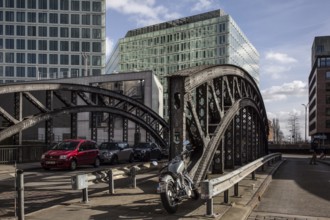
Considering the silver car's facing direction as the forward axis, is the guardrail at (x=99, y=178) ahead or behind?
ahead

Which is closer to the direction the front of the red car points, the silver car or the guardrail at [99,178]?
the guardrail

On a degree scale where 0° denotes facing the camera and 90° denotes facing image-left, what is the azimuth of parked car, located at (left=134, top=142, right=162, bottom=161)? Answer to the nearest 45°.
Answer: approximately 45°

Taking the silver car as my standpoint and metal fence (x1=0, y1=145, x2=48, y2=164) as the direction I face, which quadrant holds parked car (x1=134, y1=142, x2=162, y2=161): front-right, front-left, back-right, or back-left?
back-right

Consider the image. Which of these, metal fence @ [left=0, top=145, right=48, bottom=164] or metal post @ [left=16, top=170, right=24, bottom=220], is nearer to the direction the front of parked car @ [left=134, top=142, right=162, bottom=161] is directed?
the metal fence

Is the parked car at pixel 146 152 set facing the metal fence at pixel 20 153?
yes

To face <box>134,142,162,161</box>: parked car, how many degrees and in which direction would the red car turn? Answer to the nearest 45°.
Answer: approximately 180°

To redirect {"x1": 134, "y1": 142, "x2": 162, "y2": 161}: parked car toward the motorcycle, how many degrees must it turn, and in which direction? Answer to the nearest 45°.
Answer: approximately 45° to its left

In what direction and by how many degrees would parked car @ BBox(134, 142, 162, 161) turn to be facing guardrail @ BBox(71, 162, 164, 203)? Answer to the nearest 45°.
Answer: approximately 45° to its left
